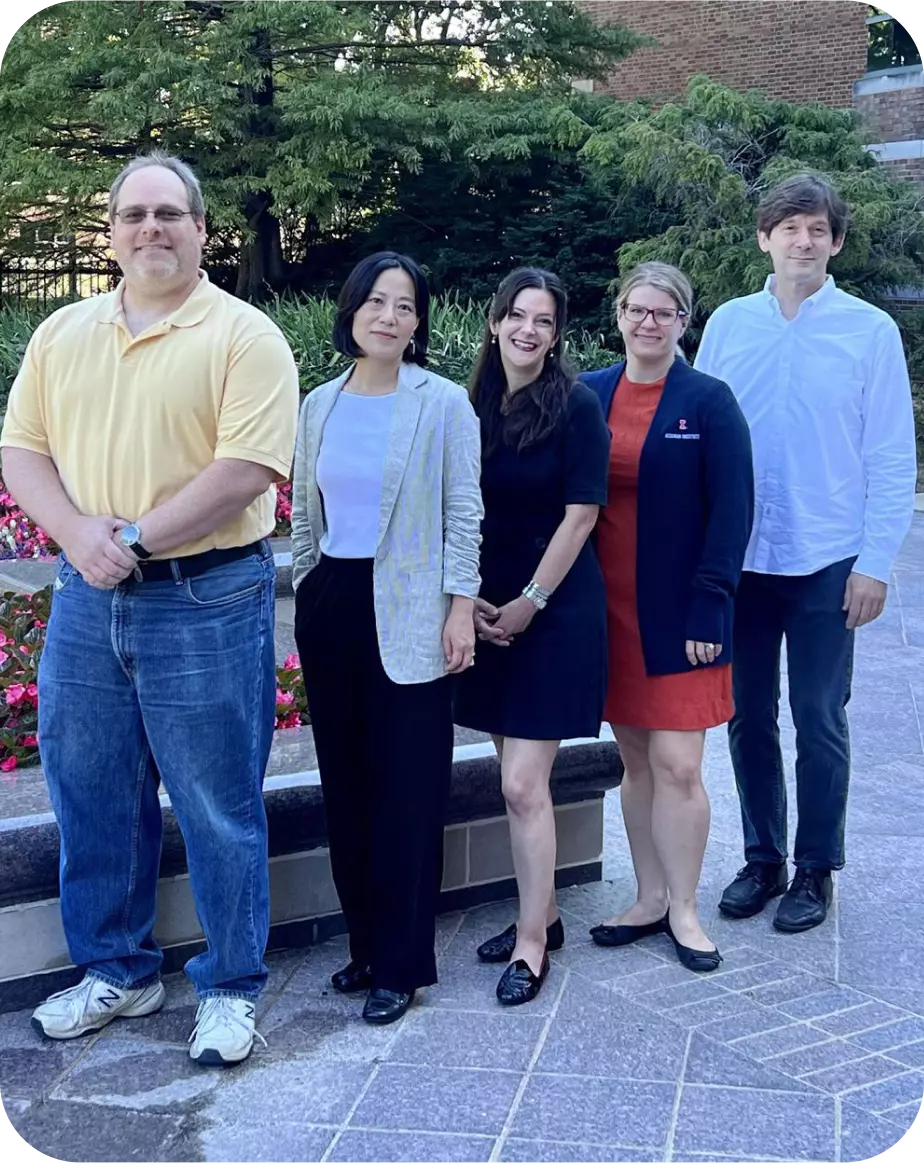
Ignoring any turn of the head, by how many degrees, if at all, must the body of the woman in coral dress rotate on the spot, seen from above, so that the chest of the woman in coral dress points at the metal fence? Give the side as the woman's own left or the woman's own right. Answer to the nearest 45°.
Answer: approximately 90° to the woman's own right

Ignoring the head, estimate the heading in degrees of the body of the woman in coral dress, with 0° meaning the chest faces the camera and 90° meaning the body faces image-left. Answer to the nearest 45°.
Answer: approximately 45°

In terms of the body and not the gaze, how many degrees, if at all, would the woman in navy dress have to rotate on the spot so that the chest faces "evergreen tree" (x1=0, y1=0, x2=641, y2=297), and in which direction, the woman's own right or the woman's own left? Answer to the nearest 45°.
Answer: approximately 135° to the woman's own right

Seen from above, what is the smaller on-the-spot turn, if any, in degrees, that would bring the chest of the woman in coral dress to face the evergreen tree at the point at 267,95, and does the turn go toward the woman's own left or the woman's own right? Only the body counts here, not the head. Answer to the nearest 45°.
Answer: approximately 135° to the woman's own right
